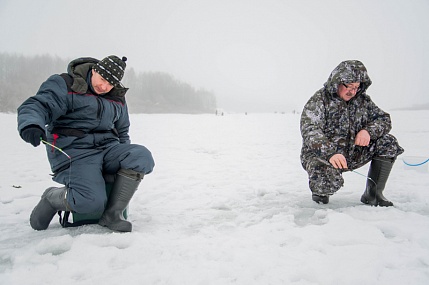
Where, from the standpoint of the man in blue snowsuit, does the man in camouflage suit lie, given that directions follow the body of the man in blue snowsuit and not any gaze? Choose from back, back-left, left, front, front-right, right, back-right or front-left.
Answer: front-left

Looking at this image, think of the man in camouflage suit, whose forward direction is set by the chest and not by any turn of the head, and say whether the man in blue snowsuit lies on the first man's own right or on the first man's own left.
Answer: on the first man's own right

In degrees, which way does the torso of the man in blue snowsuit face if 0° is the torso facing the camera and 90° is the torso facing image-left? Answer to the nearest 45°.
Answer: approximately 315°
